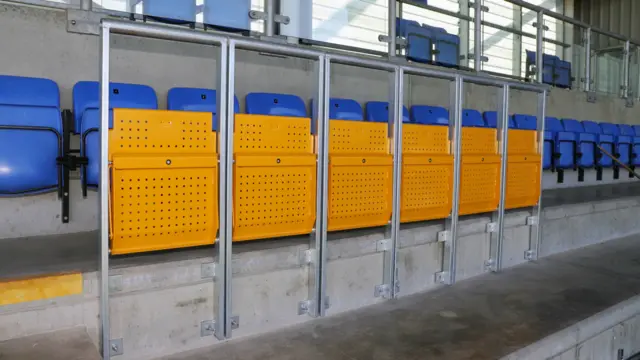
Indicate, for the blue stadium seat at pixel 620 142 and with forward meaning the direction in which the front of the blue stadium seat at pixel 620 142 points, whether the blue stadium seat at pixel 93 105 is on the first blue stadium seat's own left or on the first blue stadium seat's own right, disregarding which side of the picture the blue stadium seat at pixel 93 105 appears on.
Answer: on the first blue stadium seat's own right

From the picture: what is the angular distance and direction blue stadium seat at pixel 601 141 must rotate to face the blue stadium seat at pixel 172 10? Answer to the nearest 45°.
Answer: approximately 90° to its right

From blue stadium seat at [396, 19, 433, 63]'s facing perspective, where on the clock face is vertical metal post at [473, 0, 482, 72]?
The vertical metal post is roughly at 9 o'clock from the blue stadium seat.

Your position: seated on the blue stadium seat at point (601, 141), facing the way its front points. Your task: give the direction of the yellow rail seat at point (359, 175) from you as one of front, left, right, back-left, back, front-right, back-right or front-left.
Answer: front-right

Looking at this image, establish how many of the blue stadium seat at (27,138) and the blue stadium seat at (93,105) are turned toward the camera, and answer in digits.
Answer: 2

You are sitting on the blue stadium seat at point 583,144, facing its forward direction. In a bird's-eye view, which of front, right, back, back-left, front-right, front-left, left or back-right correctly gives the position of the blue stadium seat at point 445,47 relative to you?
right

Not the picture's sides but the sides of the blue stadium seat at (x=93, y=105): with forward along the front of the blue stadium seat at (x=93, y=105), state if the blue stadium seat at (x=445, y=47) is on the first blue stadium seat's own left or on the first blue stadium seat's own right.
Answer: on the first blue stadium seat's own left

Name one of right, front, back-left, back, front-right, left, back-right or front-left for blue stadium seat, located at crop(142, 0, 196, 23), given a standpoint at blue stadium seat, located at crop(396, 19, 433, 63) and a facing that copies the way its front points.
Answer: right

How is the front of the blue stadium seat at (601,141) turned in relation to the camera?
facing the viewer and to the right of the viewer

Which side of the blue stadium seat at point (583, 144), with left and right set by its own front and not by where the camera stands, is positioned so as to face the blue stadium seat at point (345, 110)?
right
